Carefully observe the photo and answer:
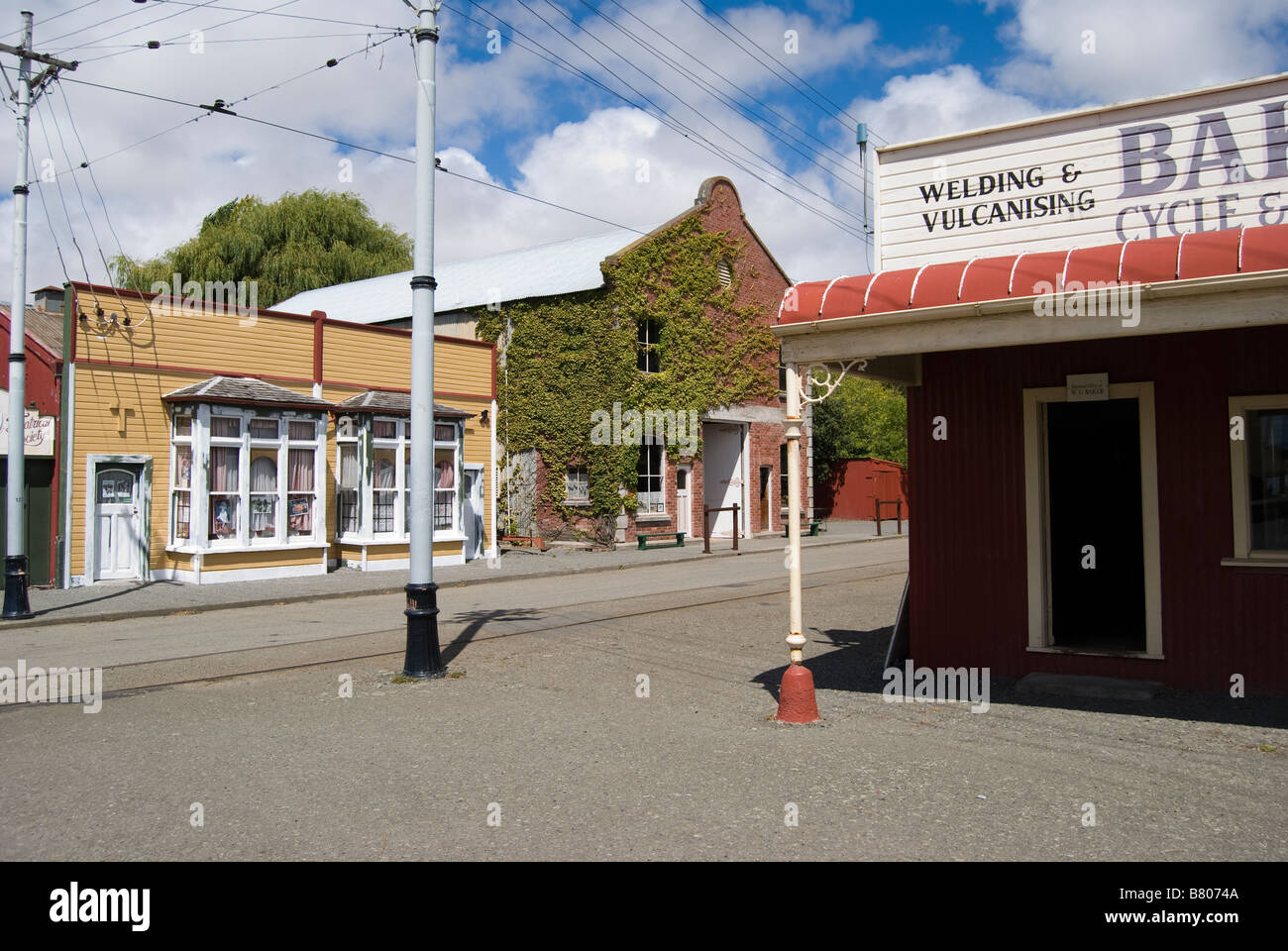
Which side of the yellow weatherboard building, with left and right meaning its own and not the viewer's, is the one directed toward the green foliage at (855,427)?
left

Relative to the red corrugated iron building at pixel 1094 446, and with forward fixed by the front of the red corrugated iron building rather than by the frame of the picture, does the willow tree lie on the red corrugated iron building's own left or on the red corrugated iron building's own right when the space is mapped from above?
on the red corrugated iron building's own right

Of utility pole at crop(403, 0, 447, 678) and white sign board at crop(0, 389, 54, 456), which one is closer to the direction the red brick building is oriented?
the utility pole

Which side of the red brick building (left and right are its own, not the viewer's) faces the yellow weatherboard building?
right

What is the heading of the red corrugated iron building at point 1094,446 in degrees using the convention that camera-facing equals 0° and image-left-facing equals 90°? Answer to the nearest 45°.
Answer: approximately 0°

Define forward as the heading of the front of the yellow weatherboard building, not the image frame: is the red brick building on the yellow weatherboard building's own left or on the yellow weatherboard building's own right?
on the yellow weatherboard building's own left

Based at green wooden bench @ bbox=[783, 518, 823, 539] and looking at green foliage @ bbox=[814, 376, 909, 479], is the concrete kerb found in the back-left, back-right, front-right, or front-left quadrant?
back-left
